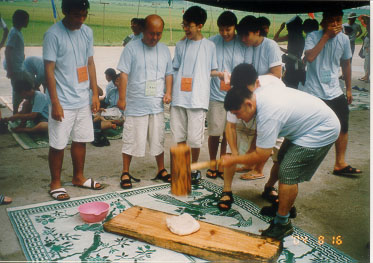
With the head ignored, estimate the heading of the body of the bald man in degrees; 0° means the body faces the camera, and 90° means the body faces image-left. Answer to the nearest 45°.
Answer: approximately 0°

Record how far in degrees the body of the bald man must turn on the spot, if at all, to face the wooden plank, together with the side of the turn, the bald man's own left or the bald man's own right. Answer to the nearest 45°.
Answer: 0° — they already face it

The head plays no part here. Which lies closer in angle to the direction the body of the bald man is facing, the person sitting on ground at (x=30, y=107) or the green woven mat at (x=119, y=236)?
the green woven mat

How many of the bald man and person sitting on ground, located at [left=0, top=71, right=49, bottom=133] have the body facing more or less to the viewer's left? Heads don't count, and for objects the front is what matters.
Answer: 1

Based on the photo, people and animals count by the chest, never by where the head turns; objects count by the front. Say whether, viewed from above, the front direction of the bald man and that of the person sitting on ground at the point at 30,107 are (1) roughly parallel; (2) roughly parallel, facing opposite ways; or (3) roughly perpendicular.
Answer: roughly perpendicular

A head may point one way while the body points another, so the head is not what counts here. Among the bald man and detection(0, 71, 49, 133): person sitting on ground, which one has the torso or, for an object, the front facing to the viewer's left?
the person sitting on ground

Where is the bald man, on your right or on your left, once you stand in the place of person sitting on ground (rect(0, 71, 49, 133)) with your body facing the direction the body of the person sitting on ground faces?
on your left

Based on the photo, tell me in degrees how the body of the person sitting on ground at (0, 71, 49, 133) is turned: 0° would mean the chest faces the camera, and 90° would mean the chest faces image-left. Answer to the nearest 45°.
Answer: approximately 90°
